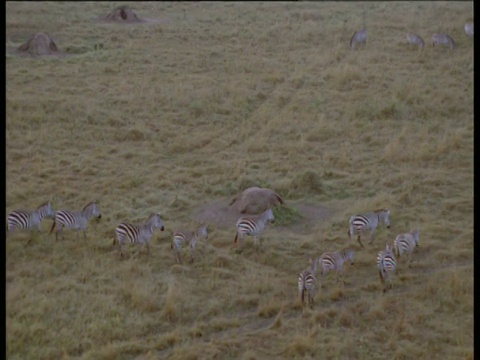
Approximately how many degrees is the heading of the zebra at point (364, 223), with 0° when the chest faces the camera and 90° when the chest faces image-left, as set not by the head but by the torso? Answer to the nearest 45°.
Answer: approximately 225°

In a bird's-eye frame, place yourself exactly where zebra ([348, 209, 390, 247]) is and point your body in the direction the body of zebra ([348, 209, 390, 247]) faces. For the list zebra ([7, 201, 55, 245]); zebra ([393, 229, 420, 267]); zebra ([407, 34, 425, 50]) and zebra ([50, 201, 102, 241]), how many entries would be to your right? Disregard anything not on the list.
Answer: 1

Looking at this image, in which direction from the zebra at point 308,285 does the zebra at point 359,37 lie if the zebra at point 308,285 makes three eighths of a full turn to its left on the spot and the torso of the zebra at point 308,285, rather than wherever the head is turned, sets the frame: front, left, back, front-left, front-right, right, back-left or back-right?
right

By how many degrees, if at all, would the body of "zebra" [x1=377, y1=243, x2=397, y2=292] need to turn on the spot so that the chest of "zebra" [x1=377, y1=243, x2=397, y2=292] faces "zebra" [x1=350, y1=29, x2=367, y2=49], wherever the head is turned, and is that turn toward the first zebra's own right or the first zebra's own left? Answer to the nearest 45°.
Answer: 0° — it already faces it

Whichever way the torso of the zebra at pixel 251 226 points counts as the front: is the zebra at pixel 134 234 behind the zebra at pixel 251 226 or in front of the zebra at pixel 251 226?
behind

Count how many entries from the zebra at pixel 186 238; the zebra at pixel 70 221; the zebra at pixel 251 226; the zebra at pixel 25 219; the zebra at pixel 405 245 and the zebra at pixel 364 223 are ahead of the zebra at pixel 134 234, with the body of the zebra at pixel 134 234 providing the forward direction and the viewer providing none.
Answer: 4

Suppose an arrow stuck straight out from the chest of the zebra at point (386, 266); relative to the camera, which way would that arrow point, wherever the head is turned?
away from the camera

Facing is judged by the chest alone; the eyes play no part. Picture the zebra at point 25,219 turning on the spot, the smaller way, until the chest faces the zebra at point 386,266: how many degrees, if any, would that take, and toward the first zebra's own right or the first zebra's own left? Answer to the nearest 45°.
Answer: approximately 45° to the first zebra's own right
